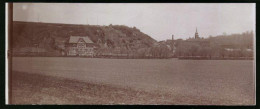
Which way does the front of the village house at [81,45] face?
toward the camera
